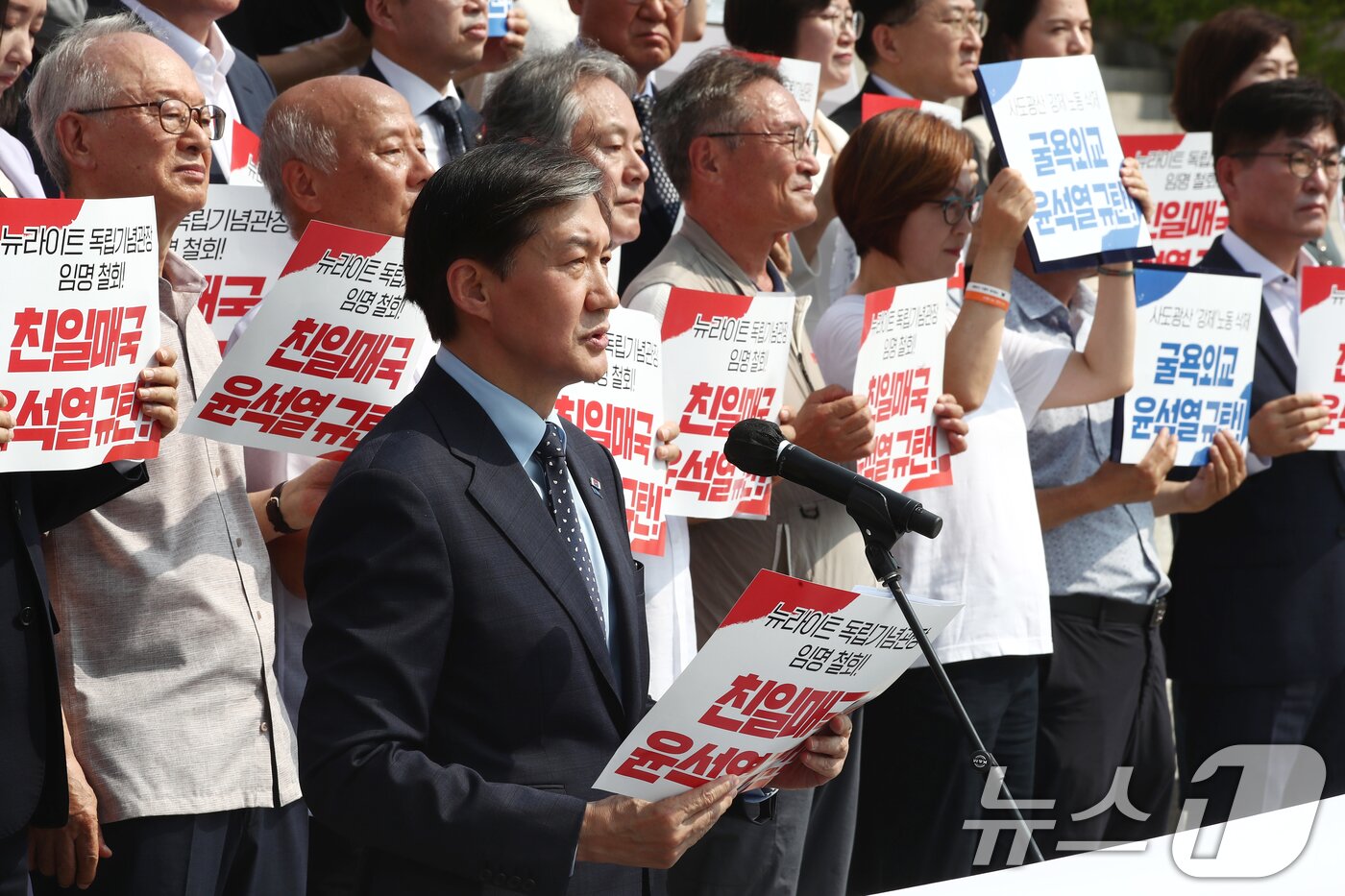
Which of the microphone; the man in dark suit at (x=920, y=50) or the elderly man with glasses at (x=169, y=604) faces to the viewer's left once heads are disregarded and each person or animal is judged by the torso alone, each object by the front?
the microphone

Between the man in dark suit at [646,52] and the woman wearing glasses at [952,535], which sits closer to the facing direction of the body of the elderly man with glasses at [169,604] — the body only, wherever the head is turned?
the woman wearing glasses

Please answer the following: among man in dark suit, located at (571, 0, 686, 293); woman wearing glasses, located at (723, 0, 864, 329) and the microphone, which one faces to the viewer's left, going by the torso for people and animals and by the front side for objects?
the microphone

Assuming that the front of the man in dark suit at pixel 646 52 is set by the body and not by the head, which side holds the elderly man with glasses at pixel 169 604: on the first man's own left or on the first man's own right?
on the first man's own right

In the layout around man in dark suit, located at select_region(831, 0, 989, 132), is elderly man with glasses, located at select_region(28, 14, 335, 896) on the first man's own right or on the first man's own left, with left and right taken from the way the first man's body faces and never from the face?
on the first man's own right

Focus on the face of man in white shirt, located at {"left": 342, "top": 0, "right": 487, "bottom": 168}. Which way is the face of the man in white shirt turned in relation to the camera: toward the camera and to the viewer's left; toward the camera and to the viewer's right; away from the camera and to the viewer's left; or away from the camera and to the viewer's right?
toward the camera and to the viewer's right

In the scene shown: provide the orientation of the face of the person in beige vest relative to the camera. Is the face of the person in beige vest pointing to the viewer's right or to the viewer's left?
to the viewer's right

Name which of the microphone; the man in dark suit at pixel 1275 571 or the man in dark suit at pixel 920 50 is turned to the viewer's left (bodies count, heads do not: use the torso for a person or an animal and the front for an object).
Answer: the microphone

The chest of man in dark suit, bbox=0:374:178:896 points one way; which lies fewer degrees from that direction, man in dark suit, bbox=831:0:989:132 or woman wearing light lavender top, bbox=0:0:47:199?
the man in dark suit

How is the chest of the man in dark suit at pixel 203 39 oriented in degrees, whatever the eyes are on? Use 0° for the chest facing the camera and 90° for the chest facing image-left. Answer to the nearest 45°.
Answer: approximately 315°
